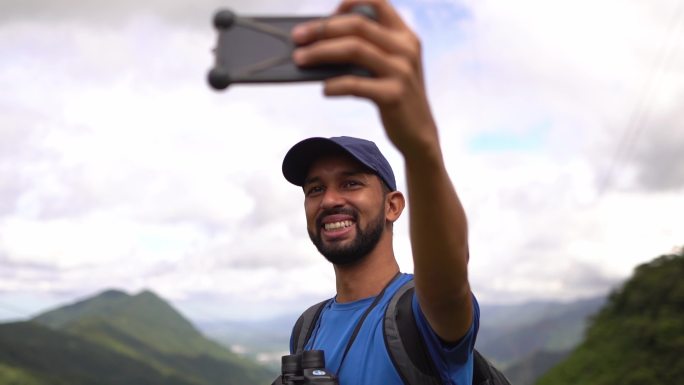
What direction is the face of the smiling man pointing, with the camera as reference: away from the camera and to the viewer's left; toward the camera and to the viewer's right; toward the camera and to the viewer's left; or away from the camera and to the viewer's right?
toward the camera and to the viewer's left

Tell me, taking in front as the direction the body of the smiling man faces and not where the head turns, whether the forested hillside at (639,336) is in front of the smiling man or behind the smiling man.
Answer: behind

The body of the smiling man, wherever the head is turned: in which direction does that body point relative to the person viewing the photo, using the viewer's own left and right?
facing the viewer and to the left of the viewer
